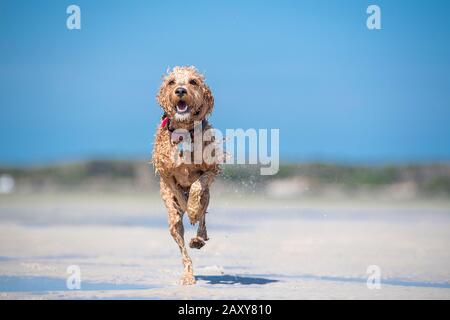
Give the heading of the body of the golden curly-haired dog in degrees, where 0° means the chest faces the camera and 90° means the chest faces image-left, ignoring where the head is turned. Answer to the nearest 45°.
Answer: approximately 0°
